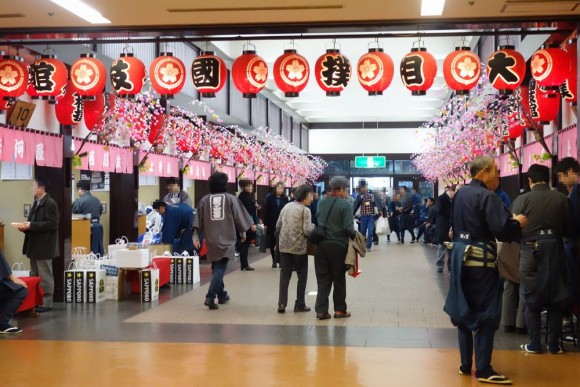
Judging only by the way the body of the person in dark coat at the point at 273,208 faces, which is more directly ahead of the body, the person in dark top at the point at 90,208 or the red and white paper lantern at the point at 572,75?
the red and white paper lantern

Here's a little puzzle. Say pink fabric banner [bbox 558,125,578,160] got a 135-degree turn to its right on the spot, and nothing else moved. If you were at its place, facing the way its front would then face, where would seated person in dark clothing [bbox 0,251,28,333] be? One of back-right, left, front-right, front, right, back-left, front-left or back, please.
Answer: back-left

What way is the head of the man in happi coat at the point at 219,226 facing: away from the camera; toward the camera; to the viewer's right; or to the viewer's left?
away from the camera

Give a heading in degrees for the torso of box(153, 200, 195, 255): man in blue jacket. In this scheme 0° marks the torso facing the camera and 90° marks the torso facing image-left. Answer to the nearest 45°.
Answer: approximately 90°

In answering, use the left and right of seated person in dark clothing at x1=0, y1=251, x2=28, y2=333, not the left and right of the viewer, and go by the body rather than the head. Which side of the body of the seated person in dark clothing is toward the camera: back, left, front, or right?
right

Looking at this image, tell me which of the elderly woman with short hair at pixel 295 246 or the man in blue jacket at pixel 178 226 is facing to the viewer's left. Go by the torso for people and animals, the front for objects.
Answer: the man in blue jacket

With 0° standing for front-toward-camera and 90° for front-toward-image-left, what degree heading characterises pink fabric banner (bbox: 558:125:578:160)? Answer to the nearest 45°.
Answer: approximately 45°

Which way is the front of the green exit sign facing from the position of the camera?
facing the viewer

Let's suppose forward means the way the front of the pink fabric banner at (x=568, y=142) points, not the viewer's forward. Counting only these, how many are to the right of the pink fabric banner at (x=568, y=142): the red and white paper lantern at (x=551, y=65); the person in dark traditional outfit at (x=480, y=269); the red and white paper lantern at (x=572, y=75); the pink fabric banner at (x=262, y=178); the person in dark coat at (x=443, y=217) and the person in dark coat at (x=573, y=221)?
2
